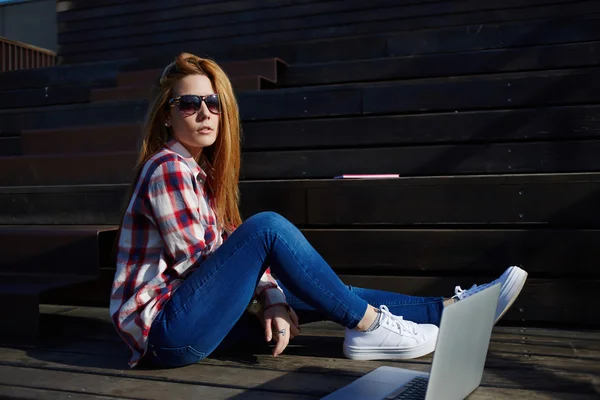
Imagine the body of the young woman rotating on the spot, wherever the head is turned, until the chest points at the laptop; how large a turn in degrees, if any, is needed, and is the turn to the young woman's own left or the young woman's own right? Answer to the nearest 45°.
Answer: approximately 45° to the young woman's own right

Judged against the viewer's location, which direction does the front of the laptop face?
facing away from the viewer and to the left of the viewer

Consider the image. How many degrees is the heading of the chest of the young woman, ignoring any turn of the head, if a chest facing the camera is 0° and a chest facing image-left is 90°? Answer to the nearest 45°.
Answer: approximately 270°

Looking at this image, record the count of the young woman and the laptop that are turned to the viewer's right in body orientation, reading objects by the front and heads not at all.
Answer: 1
